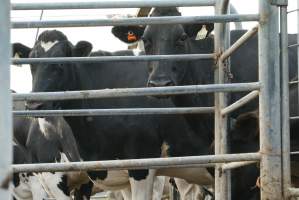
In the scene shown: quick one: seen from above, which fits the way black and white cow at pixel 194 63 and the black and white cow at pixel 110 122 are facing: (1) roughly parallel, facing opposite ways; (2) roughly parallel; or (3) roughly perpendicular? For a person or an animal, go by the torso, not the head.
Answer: roughly parallel

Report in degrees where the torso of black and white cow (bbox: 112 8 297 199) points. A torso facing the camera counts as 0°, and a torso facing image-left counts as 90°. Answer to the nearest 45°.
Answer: approximately 45°

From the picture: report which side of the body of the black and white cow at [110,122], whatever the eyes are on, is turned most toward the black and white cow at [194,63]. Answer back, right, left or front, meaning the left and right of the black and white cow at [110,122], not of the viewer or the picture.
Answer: left

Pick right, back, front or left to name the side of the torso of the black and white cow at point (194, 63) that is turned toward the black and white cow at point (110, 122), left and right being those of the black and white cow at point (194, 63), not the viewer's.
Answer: right

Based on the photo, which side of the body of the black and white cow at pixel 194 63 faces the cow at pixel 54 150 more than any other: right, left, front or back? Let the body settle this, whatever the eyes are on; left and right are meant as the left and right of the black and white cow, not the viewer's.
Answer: right

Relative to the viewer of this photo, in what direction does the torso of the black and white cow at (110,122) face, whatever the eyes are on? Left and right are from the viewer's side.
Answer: facing the viewer and to the left of the viewer

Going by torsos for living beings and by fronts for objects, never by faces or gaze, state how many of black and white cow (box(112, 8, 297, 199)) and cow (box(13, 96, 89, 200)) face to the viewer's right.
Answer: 0

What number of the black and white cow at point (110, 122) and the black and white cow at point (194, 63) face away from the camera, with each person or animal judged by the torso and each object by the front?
0
